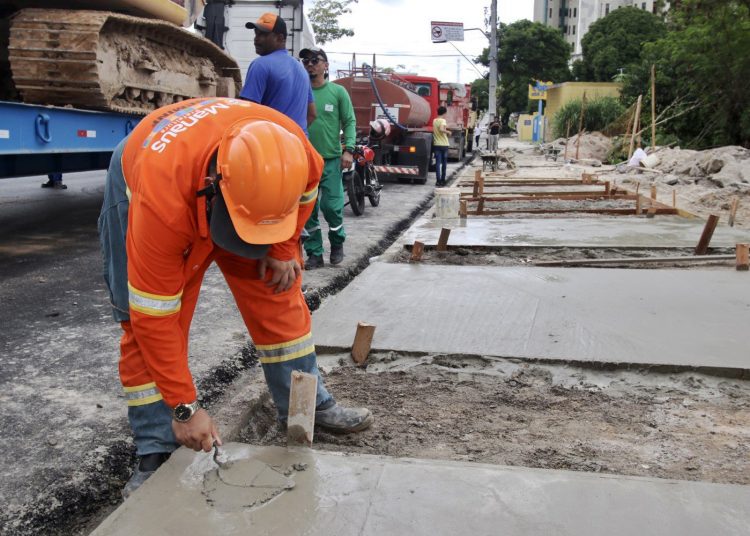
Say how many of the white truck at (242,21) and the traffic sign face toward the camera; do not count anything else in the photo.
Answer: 1

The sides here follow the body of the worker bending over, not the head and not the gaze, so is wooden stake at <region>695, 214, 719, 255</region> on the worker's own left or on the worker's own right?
on the worker's own left

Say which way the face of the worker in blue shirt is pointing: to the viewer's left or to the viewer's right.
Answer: to the viewer's left

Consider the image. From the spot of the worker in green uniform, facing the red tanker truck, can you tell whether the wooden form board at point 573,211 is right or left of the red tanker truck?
right

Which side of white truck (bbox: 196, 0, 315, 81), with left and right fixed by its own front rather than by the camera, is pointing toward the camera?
back

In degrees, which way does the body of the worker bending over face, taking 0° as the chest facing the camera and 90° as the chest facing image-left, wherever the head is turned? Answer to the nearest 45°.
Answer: approximately 315°

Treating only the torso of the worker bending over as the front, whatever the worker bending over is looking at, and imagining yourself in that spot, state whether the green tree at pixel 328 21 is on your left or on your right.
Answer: on your left
